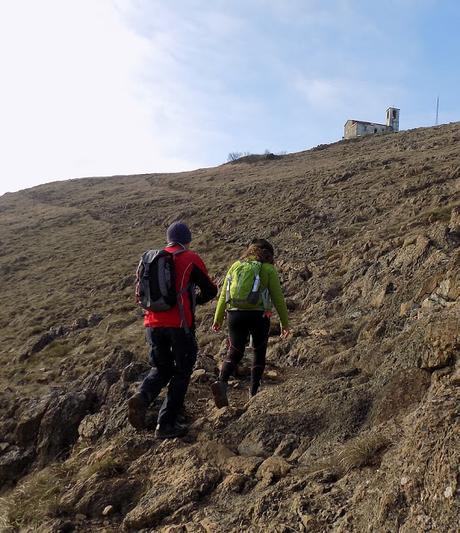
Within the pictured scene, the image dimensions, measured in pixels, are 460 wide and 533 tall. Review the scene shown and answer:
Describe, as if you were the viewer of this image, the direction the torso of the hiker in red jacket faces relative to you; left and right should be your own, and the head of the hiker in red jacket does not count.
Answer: facing away from the viewer and to the right of the viewer

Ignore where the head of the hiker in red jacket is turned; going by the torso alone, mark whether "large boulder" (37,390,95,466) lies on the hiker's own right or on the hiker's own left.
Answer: on the hiker's own left
